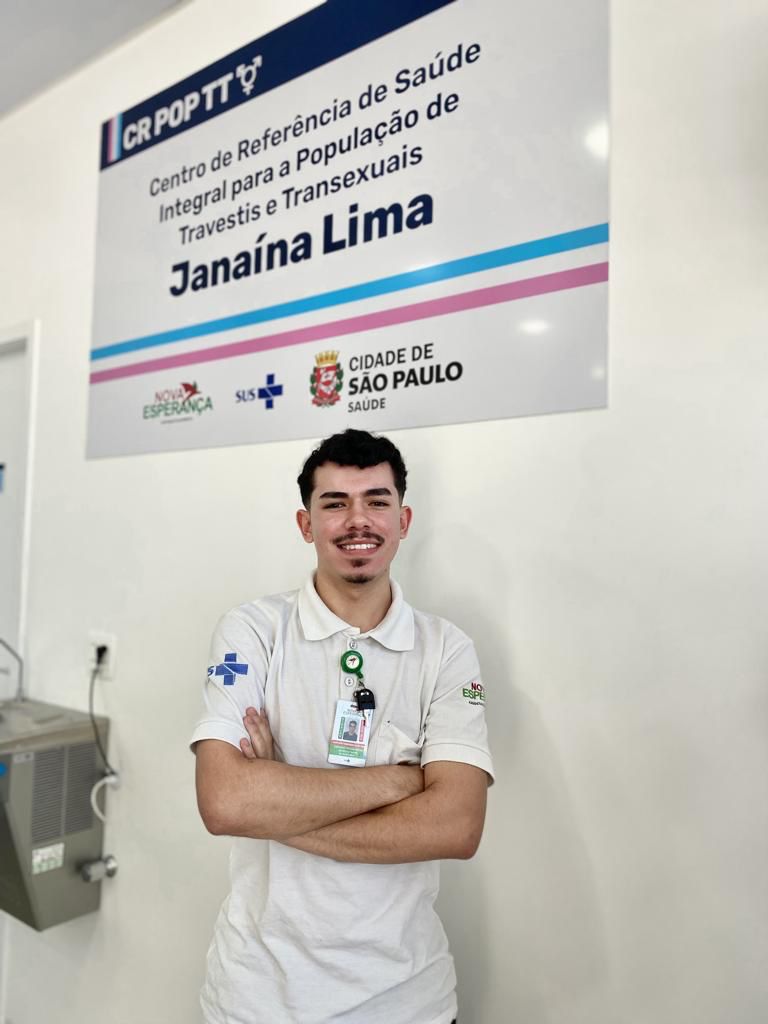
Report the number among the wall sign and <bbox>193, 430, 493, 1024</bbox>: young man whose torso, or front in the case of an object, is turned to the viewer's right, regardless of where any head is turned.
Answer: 0

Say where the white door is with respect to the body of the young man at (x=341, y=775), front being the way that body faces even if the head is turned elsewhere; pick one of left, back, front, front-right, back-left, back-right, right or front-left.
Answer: back-right

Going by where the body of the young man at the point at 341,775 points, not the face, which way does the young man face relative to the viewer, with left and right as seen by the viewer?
facing the viewer

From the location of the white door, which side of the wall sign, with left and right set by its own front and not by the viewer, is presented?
right

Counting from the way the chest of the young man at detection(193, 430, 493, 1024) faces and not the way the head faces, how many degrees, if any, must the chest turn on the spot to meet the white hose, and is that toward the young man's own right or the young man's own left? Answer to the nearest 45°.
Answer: approximately 135° to the young man's own right
